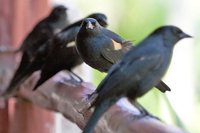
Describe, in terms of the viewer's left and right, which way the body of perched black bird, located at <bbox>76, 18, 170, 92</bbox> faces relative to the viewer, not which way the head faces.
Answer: facing the viewer and to the left of the viewer

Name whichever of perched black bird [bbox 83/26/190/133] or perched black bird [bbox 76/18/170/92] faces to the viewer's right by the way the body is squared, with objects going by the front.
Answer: perched black bird [bbox 83/26/190/133]

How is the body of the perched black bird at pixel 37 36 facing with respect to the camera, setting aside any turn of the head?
to the viewer's right

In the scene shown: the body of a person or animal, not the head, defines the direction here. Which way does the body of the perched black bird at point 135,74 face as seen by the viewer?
to the viewer's right

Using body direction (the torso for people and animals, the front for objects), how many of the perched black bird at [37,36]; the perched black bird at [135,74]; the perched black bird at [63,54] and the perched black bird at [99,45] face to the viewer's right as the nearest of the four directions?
3

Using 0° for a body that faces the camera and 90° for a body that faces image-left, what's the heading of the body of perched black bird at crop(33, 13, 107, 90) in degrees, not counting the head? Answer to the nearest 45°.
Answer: approximately 270°
